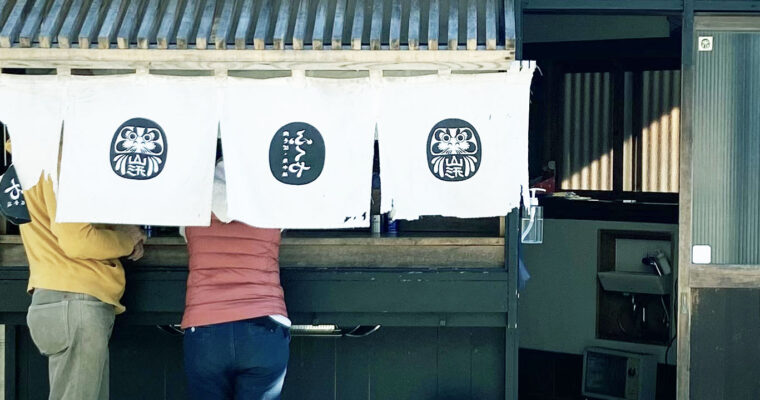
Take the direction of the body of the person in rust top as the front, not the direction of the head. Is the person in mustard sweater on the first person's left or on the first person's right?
on the first person's left

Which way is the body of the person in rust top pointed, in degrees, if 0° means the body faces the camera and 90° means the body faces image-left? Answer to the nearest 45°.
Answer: approximately 180°

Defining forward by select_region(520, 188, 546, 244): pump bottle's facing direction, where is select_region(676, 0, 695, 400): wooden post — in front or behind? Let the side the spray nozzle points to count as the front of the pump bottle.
in front
